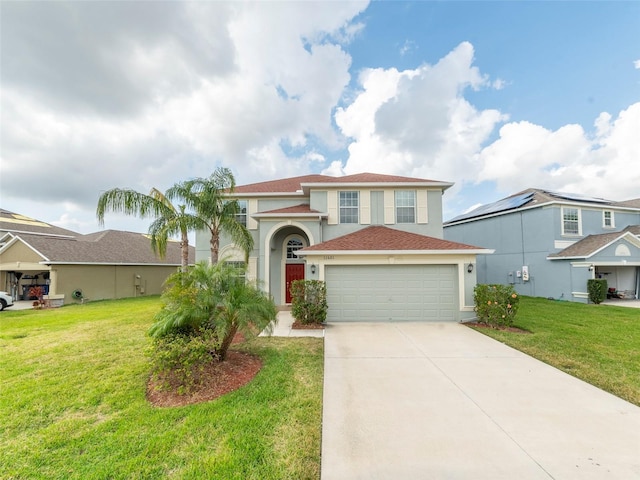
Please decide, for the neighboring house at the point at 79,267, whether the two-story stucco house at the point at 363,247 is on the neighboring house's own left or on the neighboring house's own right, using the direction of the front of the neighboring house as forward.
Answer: on the neighboring house's own left

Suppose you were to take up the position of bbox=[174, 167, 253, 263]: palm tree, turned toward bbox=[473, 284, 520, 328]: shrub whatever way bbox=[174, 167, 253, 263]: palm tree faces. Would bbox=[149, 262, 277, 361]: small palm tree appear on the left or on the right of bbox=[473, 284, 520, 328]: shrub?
right

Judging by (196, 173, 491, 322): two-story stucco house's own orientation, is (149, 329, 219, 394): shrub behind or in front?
in front

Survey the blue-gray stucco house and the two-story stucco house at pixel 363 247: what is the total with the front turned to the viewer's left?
0

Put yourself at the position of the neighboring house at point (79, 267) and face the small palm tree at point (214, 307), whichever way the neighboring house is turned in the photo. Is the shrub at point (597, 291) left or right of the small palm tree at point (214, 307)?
left

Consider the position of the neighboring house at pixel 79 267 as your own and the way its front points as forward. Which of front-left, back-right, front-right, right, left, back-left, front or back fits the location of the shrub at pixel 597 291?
left

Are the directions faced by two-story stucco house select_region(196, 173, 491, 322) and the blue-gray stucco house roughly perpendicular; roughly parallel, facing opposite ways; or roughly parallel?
roughly parallel

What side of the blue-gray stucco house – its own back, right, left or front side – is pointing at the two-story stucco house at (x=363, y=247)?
right

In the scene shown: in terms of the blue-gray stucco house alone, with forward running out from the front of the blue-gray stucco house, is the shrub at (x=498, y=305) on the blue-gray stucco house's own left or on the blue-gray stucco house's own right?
on the blue-gray stucco house's own right

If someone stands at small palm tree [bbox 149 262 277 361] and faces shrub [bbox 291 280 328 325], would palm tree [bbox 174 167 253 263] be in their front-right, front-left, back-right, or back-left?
front-left

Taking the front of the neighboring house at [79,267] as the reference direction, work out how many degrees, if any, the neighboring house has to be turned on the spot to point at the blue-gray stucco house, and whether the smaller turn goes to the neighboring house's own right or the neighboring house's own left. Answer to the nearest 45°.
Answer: approximately 90° to the neighboring house's own left

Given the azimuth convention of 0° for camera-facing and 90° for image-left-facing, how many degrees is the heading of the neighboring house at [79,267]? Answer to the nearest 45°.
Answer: approximately 45°

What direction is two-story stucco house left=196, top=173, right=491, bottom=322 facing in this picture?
toward the camera

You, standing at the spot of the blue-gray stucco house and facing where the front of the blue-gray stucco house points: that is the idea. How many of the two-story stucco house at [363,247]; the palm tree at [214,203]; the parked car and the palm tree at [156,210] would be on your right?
4
